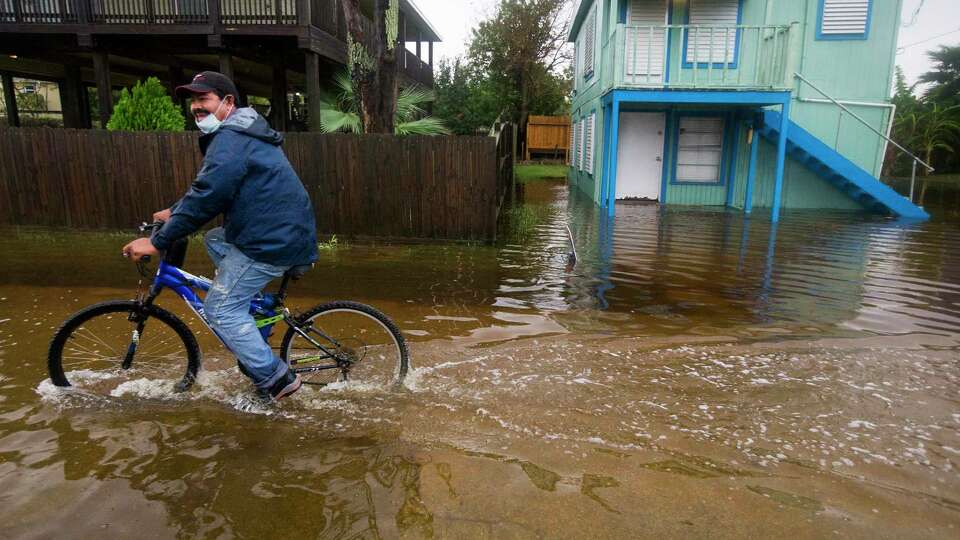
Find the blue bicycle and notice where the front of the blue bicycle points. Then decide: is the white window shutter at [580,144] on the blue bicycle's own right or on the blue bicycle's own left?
on the blue bicycle's own right

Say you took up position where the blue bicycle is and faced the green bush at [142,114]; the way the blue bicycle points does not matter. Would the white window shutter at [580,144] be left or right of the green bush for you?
right

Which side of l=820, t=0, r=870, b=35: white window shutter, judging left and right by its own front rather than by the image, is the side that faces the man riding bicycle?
front

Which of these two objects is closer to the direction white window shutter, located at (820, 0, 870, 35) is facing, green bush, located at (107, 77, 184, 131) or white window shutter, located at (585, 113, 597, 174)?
the green bush

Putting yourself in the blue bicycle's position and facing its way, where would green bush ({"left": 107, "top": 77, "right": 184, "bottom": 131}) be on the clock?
The green bush is roughly at 3 o'clock from the blue bicycle.

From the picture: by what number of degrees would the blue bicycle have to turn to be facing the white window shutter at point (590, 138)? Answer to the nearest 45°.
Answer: approximately 135° to its right

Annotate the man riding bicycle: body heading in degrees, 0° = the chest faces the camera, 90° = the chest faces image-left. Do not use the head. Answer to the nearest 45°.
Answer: approximately 90°

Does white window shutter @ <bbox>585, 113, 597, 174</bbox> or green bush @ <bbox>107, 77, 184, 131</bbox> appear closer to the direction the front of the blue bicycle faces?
the green bush

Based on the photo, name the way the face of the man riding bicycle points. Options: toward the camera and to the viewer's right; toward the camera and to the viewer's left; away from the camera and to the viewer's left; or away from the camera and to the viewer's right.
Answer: toward the camera and to the viewer's left

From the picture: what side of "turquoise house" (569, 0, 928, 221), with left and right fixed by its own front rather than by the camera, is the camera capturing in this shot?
front

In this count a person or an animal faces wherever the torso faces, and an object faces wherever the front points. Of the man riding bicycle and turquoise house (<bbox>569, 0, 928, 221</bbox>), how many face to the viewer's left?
1

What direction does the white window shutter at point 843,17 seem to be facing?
toward the camera

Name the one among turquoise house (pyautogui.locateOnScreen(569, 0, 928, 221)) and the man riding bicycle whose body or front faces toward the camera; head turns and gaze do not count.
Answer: the turquoise house

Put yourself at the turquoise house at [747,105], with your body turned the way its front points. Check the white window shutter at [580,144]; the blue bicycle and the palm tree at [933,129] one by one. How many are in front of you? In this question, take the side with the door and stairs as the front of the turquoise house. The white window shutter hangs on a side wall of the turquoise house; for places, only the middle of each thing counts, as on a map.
1

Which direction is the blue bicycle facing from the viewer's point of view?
to the viewer's left
